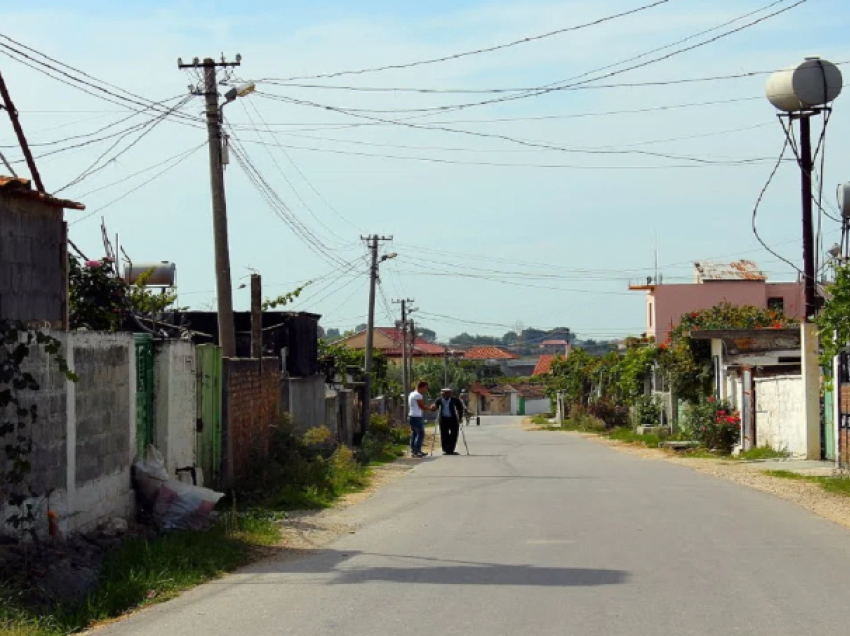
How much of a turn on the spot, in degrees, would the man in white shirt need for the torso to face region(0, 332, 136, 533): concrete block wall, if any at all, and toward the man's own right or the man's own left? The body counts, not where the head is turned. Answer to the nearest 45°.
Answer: approximately 90° to the man's own right

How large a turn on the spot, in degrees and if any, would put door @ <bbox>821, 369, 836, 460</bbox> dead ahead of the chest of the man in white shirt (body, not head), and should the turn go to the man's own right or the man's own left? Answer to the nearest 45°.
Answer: approximately 45° to the man's own right

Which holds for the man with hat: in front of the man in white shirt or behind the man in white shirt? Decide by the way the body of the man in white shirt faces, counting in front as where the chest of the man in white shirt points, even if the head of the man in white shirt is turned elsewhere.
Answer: in front

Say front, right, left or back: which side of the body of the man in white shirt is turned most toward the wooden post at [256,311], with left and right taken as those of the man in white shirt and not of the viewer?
right

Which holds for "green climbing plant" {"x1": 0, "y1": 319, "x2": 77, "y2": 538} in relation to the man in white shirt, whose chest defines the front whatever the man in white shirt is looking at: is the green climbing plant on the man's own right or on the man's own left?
on the man's own right

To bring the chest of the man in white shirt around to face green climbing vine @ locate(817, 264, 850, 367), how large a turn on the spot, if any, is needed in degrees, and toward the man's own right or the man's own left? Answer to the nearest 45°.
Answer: approximately 45° to the man's own right

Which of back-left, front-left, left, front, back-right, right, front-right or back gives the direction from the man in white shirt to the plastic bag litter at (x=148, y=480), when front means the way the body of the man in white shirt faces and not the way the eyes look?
right

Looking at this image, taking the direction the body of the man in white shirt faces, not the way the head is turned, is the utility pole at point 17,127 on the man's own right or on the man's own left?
on the man's own right

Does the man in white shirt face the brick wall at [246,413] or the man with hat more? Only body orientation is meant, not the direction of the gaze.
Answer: the man with hat

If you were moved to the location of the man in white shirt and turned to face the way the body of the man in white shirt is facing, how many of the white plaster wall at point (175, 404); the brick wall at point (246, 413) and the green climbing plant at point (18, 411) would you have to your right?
3

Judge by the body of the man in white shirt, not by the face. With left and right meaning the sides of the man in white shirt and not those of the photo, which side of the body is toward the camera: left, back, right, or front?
right

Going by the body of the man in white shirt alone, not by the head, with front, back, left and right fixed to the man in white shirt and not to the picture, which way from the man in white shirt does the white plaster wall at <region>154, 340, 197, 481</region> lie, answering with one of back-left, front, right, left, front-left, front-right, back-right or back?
right

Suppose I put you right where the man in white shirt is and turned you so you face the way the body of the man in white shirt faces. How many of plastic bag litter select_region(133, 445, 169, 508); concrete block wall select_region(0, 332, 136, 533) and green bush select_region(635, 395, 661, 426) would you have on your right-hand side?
2

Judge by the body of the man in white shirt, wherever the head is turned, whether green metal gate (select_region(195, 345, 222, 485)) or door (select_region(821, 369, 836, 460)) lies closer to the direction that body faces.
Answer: the door

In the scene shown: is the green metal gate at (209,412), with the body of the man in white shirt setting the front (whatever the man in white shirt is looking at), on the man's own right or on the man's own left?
on the man's own right

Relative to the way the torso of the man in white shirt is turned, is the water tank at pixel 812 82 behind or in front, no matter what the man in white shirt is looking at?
in front
